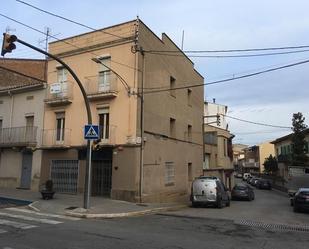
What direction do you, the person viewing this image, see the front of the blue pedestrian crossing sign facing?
facing the viewer

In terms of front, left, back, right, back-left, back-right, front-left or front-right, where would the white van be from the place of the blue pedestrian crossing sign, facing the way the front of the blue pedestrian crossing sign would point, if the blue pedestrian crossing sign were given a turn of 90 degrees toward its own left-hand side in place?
front-left

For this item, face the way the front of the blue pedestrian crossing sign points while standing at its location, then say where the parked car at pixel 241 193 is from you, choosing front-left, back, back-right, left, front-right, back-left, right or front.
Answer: back-left

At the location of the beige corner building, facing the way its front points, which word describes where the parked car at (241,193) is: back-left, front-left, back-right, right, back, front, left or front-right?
back

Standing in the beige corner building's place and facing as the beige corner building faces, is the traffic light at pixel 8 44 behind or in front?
in front

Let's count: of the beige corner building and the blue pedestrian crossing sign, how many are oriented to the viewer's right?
0

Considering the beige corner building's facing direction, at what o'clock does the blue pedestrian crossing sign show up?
The blue pedestrian crossing sign is roughly at 11 o'clock from the beige corner building.

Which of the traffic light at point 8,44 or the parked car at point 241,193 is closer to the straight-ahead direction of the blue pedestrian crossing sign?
the traffic light

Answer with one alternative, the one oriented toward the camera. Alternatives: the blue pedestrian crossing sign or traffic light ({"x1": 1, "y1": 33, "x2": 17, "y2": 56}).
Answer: the blue pedestrian crossing sign

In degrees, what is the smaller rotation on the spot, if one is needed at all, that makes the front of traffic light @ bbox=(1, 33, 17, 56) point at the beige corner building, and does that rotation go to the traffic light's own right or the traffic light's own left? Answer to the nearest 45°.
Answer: approximately 45° to the traffic light's own left

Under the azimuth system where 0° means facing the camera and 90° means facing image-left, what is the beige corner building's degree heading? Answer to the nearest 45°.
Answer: approximately 45°
